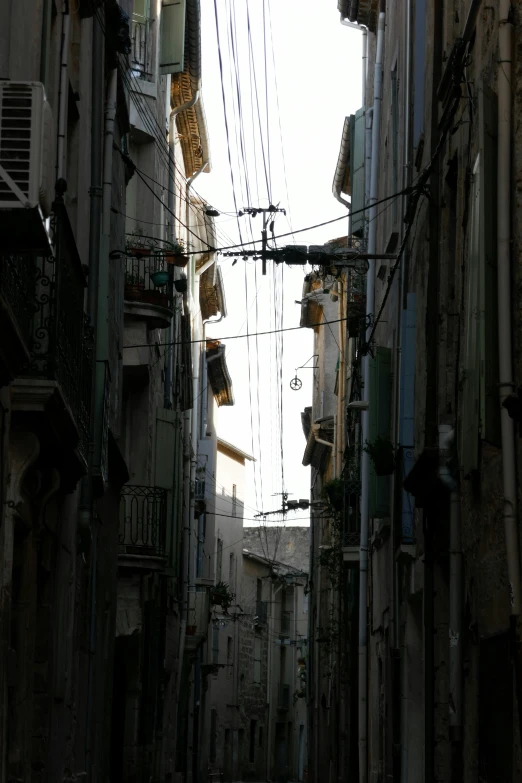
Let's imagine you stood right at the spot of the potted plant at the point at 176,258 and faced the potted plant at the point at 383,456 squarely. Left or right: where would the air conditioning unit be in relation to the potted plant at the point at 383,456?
right

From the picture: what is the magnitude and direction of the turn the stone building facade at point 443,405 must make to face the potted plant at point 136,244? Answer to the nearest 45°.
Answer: approximately 45° to its right

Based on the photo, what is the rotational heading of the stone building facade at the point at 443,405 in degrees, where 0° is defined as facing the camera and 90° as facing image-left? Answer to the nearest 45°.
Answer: approximately 90°

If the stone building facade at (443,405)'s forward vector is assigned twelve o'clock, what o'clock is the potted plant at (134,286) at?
The potted plant is roughly at 2 o'clock from the stone building facade.

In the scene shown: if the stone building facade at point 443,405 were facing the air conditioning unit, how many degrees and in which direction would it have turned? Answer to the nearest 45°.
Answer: approximately 45° to its left
